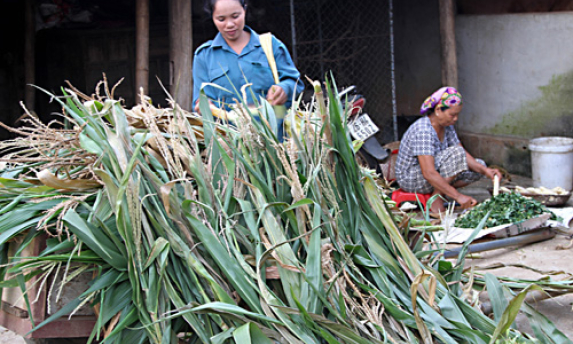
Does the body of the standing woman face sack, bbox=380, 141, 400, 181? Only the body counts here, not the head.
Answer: no

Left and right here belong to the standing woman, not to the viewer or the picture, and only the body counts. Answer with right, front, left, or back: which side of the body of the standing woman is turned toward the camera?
front

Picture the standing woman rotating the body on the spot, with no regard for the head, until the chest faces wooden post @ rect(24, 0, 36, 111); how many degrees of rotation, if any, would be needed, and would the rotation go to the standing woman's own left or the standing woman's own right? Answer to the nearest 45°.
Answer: approximately 135° to the standing woman's own right

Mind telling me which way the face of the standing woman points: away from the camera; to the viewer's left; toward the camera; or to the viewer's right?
toward the camera

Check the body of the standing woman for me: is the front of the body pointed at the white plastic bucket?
no

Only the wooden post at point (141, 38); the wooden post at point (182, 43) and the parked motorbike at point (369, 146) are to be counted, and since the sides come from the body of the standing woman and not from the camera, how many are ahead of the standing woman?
0

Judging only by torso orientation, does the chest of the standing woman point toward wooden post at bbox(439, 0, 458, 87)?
no

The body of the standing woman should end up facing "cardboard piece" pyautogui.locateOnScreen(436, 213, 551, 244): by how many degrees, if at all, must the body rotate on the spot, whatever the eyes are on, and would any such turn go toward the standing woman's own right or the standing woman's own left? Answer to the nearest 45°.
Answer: approximately 90° to the standing woman's own left
